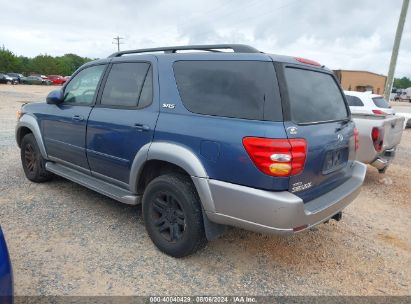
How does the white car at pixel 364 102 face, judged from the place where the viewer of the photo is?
facing away from the viewer and to the left of the viewer

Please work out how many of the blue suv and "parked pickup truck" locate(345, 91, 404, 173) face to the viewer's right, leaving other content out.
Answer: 0

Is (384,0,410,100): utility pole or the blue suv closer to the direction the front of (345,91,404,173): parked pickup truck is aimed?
the utility pole

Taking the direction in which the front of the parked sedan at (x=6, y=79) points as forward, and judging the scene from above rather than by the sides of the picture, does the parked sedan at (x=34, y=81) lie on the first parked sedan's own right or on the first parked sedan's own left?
on the first parked sedan's own left

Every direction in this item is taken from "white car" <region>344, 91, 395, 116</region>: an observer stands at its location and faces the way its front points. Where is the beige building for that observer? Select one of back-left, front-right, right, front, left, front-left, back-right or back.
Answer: front-right

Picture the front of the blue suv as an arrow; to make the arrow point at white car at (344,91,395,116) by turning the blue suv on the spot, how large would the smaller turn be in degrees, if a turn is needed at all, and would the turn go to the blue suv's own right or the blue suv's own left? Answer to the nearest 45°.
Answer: approximately 90° to the blue suv's own right

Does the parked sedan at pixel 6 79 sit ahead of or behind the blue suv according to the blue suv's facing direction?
ahead

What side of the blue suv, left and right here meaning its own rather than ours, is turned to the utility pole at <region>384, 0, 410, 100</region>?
right

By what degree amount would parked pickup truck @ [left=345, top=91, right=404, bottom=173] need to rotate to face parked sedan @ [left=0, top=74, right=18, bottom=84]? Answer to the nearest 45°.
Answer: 0° — it already faces it

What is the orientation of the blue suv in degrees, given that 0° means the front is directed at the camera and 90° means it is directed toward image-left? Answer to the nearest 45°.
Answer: approximately 135°

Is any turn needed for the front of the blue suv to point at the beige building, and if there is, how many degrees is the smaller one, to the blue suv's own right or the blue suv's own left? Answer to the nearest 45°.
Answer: approximately 90° to the blue suv's own right

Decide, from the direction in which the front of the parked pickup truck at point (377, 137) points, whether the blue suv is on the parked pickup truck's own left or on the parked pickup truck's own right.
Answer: on the parked pickup truck's own left

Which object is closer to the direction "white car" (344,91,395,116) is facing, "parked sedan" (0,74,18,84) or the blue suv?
the parked sedan
